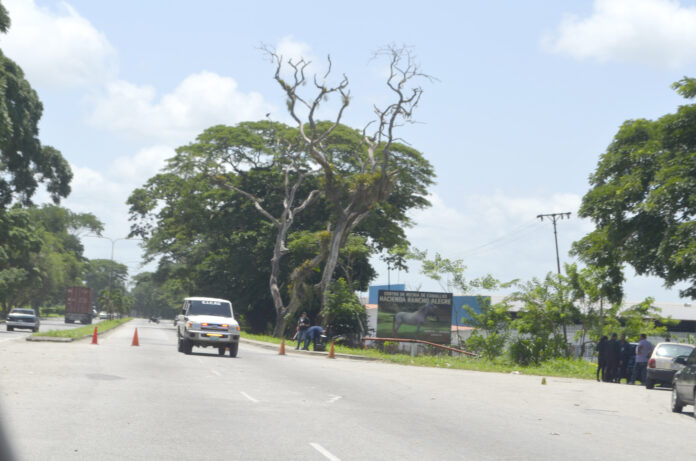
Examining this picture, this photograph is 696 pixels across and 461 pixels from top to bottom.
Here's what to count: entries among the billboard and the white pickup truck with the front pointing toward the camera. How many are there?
2

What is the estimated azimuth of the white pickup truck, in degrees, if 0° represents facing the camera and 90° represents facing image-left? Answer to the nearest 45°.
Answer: approximately 0°

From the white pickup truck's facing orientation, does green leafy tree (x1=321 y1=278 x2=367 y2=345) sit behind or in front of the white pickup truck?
behind

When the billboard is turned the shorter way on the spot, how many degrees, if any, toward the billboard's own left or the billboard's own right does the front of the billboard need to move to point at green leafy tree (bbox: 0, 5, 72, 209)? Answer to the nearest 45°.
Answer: approximately 90° to the billboard's own right

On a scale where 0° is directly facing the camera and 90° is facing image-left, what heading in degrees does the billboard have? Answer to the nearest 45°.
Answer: approximately 0°

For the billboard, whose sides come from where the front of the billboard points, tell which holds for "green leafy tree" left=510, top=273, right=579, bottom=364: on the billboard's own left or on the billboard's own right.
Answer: on the billboard's own left

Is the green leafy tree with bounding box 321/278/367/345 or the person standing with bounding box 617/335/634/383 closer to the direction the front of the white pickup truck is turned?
the person standing
